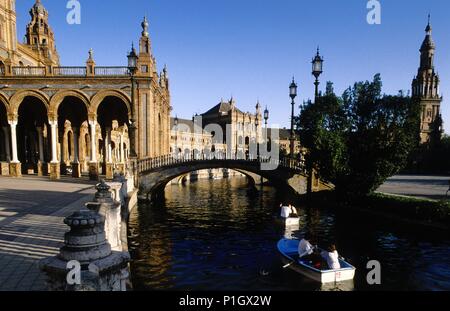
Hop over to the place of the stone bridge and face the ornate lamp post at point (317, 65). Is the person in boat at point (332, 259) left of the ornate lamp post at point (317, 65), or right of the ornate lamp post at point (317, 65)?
right

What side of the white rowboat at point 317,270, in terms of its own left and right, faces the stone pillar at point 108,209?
left

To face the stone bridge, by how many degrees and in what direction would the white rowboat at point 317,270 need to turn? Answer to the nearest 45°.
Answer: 0° — it already faces it

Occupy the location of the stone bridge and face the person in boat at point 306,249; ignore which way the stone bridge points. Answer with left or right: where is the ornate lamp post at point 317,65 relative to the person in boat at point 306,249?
left

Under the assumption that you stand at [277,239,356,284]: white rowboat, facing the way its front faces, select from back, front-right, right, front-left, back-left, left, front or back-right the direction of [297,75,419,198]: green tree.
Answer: front-right

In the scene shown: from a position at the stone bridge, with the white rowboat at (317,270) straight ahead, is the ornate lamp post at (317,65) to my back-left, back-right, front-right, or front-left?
front-left

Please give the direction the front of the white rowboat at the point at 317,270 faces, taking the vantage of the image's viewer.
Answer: facing away from the viewer and to the left of the viewer
